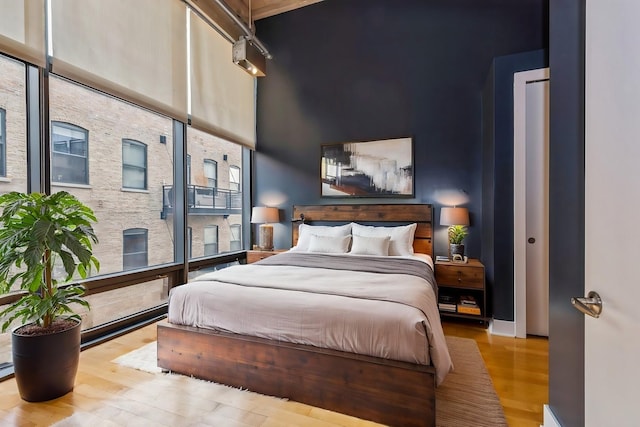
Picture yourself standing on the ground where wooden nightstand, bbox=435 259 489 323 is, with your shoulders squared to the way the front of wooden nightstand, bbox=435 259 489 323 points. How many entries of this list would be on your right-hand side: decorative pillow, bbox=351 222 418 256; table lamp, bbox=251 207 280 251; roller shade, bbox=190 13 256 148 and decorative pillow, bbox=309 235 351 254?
4

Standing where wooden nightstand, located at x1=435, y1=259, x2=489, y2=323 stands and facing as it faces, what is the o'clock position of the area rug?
The area rug is roughly at 12 o'clock from the wooden nightstand.

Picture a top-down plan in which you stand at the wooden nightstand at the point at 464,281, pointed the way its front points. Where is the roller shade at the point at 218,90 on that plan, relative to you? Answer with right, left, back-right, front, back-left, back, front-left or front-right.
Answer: right

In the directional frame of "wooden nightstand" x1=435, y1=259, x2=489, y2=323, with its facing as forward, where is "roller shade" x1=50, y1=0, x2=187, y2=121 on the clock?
The roller shade is roughly at 2 o'clock from the wooden nightstand.

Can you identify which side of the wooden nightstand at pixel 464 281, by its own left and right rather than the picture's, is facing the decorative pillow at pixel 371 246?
right

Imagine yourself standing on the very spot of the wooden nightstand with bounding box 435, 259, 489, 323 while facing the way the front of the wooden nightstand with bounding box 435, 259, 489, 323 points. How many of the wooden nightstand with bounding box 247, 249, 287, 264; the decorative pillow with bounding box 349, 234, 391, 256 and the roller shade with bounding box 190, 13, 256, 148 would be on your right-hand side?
3

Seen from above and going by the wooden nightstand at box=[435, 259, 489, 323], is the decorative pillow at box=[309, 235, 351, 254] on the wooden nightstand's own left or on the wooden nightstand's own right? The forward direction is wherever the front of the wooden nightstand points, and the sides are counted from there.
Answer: on the wooden nightstand's own right

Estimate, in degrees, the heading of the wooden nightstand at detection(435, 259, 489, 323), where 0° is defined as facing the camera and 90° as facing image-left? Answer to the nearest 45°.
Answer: approximately 0°

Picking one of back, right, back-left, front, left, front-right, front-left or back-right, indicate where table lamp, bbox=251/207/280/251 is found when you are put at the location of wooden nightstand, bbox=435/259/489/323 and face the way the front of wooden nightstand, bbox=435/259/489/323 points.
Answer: right

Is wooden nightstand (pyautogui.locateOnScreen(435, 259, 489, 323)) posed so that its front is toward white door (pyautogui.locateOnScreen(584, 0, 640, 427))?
yes

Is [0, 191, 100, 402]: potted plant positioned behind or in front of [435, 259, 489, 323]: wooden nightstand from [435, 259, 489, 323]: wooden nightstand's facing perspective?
in front

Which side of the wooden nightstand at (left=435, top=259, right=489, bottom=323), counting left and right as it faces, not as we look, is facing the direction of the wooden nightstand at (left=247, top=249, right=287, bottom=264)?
right
